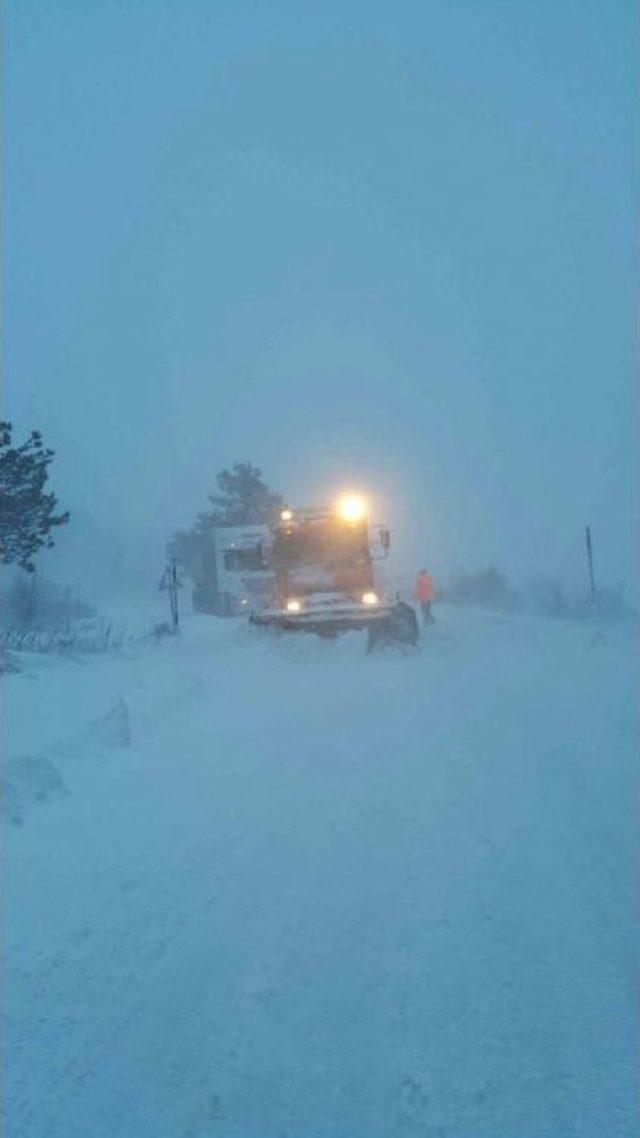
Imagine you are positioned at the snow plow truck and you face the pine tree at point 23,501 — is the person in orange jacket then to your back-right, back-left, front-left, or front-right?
back-right

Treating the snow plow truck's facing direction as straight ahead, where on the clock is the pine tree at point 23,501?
The pine tree is roughly at 2 o'clock from the snow plow truck.

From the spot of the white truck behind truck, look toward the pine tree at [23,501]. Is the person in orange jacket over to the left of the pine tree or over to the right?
left

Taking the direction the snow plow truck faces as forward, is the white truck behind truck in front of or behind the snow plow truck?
behind

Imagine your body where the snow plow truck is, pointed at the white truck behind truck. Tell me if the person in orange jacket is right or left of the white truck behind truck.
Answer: right

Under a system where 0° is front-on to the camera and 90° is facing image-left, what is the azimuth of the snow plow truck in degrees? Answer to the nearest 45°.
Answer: approximately 0°

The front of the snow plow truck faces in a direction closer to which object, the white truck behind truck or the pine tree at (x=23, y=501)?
the pine tree

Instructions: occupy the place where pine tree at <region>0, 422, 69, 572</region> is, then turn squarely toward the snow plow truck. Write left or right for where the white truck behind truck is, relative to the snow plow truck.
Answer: left
